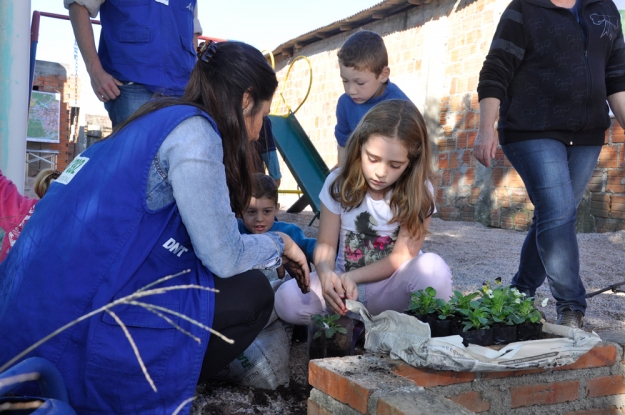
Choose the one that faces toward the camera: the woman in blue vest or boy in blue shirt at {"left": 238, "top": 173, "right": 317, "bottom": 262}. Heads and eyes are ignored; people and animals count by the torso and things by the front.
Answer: the boy in blue shirt

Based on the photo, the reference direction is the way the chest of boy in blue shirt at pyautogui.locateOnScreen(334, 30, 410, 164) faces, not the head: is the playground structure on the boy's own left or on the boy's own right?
on the boy's own right

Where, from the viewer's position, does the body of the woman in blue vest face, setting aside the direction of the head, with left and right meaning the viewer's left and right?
facing away from the viewer and to the right of the viewer

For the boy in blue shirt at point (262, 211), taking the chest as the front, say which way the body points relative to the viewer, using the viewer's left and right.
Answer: facing the viewer

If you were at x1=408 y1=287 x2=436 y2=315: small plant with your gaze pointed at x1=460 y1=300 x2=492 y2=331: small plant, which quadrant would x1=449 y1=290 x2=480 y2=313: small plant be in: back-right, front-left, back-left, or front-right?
front-left

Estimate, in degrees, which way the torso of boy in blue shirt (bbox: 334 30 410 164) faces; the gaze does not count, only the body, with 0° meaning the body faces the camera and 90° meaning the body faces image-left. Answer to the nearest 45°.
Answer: approximately 45°

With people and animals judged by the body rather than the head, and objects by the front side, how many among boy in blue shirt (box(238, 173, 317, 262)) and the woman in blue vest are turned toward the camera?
1

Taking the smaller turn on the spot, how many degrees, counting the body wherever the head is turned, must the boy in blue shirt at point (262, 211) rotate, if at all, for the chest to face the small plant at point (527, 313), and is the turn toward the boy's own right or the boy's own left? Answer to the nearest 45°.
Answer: approximately 45° to the boy's own left

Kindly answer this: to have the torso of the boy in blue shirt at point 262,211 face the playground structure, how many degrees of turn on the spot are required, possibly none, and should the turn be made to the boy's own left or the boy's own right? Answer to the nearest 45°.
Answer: approximately 180°

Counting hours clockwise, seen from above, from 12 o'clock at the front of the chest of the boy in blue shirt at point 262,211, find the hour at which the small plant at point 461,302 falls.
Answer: The small plant is roughly at 11 o'clock from the boy in blue shirt.

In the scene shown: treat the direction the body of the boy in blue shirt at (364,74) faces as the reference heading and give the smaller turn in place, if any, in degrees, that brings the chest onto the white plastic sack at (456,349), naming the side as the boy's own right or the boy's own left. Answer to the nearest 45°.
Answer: approximately 45° to the boy's own left

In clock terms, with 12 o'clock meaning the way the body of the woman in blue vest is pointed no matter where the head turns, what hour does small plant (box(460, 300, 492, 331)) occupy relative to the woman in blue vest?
The small plant is roughly at 1 o'clock from the woman in blue vest.

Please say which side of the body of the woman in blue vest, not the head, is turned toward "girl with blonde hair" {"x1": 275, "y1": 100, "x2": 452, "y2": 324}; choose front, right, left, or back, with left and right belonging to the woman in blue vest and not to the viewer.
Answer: front

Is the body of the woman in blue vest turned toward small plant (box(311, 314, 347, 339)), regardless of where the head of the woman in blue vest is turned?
yes

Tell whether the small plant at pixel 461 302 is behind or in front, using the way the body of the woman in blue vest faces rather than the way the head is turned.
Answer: in front

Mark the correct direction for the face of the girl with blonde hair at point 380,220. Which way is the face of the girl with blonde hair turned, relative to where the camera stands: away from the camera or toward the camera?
toward the camera

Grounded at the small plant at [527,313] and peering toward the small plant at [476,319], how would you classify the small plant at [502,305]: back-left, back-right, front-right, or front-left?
front-right
